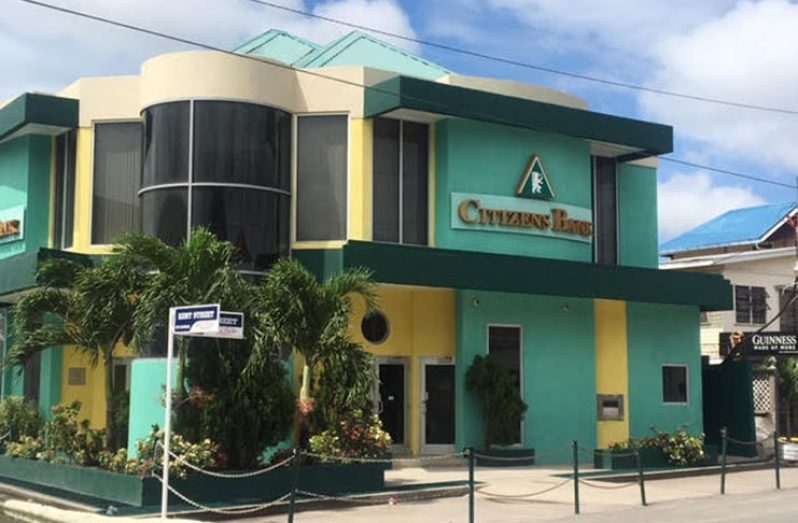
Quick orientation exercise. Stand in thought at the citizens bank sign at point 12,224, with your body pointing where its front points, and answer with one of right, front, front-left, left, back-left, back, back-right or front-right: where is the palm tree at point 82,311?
front-left

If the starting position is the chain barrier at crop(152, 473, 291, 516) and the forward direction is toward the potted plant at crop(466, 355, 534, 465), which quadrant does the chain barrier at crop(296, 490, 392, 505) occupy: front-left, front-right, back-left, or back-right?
front-right

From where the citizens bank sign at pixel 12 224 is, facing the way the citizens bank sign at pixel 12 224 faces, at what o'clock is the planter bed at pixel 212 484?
The planter bed is roughly at 10 o'clock from the citizens bank sign.

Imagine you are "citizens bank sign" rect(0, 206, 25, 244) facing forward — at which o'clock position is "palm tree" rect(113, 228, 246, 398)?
The palm tree is roughly at 10 o'clock from the citizens bank sign.

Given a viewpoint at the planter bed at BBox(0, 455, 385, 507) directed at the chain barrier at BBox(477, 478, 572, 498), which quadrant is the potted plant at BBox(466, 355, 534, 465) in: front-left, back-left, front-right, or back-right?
front-left

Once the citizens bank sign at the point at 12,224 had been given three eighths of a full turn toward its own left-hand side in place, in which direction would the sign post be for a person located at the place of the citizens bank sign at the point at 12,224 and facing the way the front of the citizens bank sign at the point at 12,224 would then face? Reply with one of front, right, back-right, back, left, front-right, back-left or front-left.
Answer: right

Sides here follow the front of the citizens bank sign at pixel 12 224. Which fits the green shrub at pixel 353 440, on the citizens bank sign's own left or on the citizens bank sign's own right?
on the citizens bank sign's own left

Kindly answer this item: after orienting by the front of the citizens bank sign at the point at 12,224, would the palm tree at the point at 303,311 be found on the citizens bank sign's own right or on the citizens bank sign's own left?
on the citizens bank sign's own left

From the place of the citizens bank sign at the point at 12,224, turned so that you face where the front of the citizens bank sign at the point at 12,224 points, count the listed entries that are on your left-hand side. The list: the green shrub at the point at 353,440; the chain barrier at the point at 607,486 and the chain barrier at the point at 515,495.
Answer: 3

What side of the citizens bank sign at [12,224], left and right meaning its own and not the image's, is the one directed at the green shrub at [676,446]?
left

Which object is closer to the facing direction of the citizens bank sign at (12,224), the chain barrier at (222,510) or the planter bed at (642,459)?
the chain barrier

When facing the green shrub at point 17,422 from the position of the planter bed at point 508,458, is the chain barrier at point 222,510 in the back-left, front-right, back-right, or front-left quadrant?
front-left

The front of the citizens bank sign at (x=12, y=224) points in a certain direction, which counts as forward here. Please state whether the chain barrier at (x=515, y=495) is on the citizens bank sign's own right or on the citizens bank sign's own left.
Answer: on the citizens bank sign's own left

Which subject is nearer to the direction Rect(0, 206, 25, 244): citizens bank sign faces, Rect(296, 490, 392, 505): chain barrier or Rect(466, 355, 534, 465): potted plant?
the chain barrier

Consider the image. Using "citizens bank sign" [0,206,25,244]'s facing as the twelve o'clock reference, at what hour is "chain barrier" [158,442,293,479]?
The chain barrier is roughly at 10 o'clock from the citizens bank sign.

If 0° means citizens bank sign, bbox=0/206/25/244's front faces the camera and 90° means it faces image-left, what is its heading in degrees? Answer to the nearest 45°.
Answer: approximately 45°
